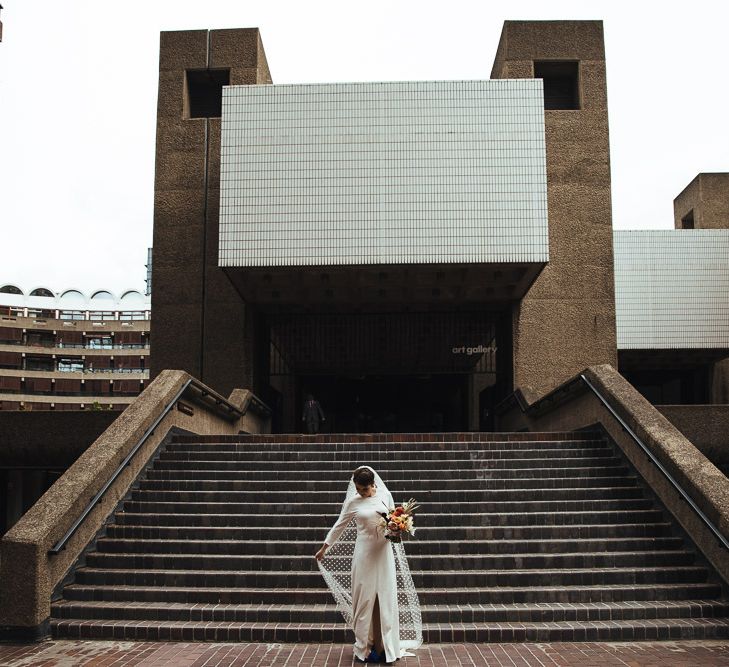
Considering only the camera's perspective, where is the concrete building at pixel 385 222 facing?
facing the viewer

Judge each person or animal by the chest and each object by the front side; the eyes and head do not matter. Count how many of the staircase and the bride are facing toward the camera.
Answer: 2

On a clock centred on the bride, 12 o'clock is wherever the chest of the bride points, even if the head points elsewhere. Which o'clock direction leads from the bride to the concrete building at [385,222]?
The concrete building is roughly at 6 o'clock from the bride.

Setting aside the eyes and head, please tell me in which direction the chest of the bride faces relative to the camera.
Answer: toward the camera

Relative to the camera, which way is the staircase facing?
toward the camera

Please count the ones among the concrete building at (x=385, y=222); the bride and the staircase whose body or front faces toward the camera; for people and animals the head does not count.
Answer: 3

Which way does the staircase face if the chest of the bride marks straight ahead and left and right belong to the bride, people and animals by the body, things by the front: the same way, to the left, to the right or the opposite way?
the same way

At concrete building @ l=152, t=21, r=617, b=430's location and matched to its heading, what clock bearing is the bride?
The bride is roughly at 12 o'clock from the concrete building.

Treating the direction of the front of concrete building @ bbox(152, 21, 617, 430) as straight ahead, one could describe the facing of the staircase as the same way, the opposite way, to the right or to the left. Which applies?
the same way
